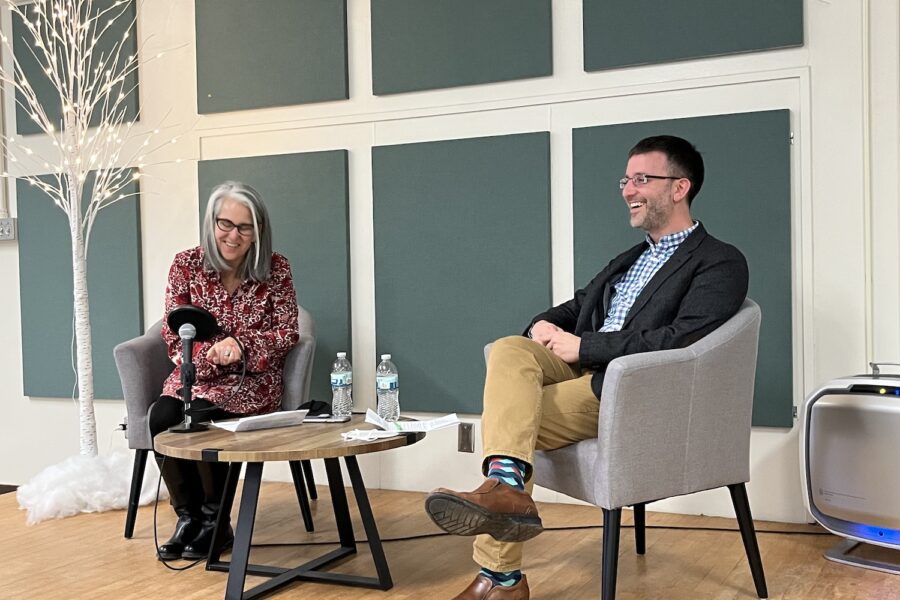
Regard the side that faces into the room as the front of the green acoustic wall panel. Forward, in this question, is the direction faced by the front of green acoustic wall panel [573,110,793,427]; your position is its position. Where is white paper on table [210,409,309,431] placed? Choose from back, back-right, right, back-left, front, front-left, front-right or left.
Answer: front-right

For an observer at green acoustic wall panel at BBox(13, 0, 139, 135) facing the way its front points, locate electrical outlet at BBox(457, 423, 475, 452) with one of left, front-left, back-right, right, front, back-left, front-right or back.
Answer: front-left

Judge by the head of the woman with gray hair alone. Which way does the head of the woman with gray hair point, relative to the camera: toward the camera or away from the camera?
toward the camera

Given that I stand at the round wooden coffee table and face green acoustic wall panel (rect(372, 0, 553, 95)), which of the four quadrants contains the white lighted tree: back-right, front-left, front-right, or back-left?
front-left

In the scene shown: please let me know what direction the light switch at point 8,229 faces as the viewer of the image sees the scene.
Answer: facing the viewer

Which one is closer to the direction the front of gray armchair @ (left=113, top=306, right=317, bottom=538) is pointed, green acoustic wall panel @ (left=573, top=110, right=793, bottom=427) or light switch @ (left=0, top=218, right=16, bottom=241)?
the green acoustic wall panel

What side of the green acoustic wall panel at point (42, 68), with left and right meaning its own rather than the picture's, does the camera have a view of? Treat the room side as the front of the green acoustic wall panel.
front

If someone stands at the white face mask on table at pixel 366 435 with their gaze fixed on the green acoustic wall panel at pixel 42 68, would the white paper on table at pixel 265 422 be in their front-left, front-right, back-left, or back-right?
front-left

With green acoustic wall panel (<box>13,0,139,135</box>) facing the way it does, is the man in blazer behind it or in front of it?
in front

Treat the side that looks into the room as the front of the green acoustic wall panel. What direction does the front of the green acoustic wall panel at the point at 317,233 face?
toward the camera

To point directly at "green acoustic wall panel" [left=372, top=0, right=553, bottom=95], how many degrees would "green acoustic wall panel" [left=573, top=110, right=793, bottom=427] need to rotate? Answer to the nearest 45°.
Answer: approximately 90° to its right

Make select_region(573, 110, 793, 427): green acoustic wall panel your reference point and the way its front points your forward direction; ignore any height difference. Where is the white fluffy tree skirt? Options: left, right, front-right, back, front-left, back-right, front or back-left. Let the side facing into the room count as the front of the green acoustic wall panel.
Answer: right

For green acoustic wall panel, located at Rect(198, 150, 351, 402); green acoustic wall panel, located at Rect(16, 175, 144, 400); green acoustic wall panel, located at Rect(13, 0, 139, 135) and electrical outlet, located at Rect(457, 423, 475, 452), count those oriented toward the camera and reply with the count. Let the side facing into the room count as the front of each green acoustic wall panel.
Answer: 4

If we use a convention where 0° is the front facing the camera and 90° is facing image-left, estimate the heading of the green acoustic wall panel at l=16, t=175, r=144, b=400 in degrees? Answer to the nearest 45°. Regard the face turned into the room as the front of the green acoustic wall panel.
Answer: approximately 0°

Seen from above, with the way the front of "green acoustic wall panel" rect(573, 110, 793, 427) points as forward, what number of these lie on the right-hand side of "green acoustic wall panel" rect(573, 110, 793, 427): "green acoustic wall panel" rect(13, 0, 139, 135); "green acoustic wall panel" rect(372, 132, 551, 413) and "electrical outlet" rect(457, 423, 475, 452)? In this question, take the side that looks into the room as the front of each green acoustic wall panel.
3

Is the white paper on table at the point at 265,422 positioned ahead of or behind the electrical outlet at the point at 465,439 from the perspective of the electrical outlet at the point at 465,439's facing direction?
ahead

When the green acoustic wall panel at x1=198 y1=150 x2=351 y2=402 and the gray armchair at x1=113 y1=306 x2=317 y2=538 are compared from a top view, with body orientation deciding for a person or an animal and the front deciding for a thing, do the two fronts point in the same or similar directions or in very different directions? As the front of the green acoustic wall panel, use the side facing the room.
same or similar directions

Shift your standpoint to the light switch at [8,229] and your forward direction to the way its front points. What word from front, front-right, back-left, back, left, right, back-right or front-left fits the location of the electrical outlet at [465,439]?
front-left
